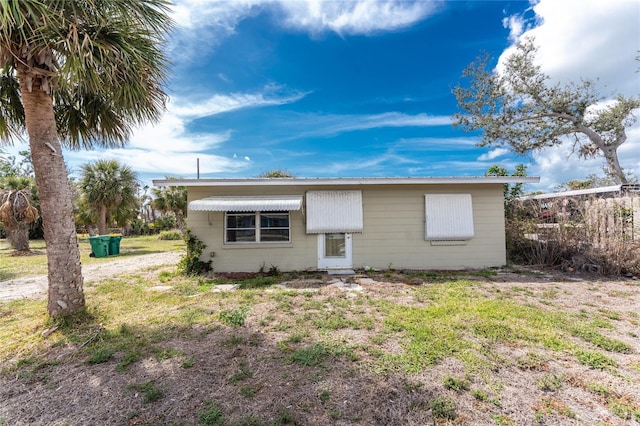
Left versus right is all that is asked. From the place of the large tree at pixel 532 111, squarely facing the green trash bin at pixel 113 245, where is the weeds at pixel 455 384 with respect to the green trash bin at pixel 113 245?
left

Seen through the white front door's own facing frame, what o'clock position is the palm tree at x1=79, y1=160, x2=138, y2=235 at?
The palm tree is roughly at 4 o'clock from the white front door.

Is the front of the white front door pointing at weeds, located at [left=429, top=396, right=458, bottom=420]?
yes

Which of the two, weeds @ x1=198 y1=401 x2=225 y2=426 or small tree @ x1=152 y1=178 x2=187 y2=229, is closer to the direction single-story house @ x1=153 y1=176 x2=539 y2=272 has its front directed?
the weeds

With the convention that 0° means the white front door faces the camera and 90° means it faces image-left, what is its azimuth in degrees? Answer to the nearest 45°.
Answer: approximately 0°

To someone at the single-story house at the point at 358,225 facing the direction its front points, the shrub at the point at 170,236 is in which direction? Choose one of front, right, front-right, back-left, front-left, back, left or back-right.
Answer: back-right

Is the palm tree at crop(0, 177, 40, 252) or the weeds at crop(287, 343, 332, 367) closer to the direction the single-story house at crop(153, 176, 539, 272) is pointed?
the weeds

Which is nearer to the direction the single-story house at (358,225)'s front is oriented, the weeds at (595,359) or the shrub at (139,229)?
the weeds

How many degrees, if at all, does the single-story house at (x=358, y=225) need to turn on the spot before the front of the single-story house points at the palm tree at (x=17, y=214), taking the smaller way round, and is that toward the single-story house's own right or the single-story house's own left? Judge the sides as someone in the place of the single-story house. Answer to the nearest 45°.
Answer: approximately 90° to the single-story house's own right

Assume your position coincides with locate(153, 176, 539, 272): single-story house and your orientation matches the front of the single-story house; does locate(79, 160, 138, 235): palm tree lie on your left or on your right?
on your right
